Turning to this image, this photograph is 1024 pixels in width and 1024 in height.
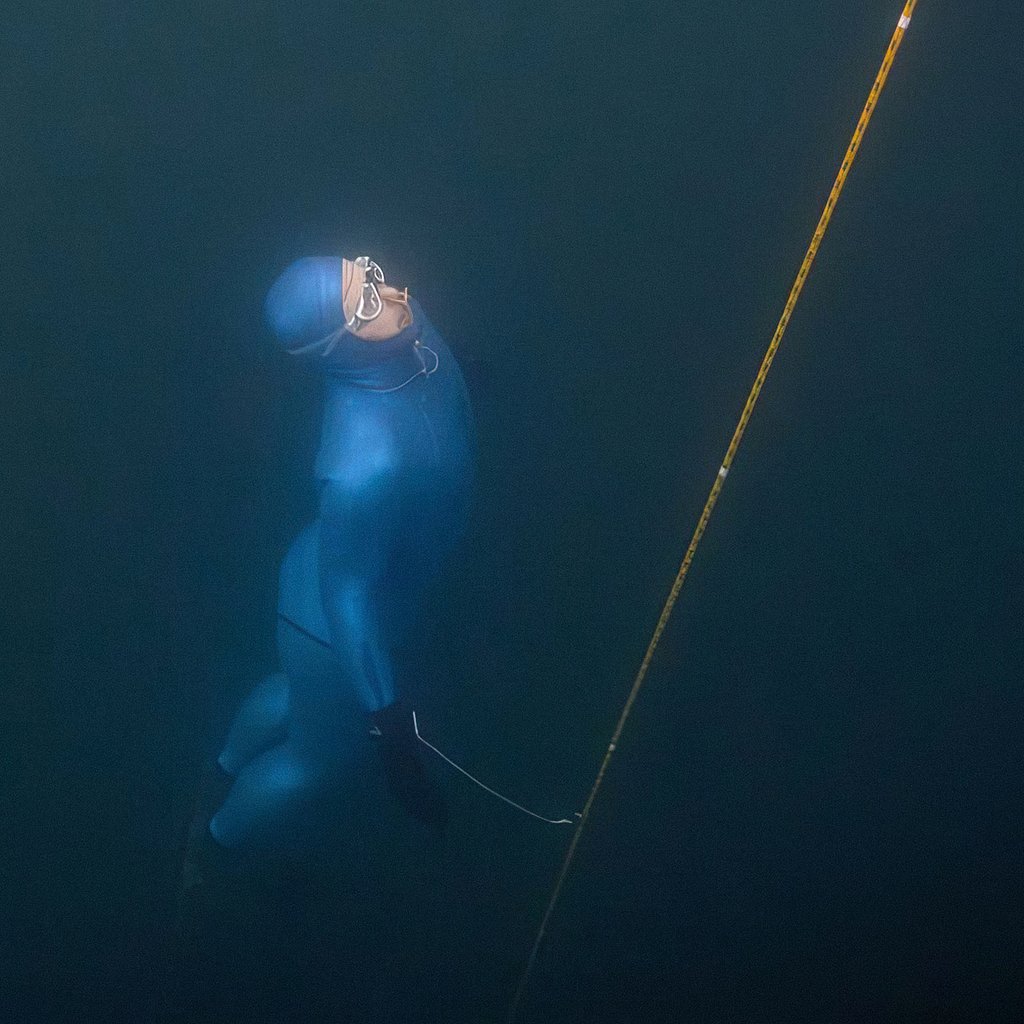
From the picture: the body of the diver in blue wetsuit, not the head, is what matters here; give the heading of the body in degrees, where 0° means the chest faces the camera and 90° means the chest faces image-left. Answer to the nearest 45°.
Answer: approximately 270°

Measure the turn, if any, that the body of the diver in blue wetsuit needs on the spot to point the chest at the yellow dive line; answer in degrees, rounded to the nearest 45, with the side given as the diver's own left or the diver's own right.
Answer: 0° — they already face it
